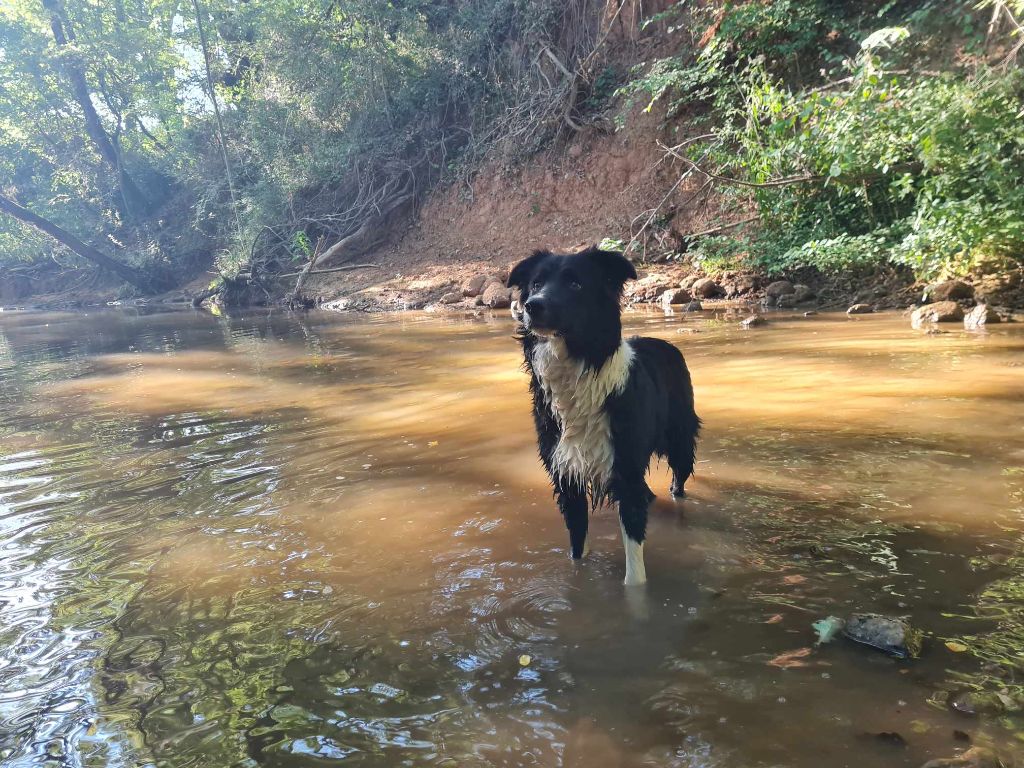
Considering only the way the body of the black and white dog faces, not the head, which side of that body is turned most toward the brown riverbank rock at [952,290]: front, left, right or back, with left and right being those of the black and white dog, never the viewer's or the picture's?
back

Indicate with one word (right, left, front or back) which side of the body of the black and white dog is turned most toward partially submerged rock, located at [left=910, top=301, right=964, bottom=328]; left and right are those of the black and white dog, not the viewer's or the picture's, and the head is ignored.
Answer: back

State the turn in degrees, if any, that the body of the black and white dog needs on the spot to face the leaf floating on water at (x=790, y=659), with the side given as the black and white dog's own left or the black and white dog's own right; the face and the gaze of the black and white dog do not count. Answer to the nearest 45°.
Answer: approximately 90° to the black and white dog's own left

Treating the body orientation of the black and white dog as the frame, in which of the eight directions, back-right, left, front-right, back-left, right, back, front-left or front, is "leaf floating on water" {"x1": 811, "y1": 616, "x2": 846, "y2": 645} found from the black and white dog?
left

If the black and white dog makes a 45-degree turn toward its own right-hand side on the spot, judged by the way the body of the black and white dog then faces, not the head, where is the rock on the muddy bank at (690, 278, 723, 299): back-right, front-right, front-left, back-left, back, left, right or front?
right

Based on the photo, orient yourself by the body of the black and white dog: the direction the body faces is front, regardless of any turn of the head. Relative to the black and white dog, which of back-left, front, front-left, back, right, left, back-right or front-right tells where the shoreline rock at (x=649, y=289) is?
back-right

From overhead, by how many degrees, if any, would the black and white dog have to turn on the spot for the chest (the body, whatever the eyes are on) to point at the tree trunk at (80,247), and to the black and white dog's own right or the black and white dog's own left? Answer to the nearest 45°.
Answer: approximately 90° to the black and white dog's own right

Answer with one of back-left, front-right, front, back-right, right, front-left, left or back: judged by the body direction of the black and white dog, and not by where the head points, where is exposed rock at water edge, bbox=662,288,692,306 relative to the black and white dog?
back-right

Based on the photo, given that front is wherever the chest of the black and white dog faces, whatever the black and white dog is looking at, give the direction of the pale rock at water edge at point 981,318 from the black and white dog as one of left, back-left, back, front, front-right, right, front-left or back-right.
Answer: back

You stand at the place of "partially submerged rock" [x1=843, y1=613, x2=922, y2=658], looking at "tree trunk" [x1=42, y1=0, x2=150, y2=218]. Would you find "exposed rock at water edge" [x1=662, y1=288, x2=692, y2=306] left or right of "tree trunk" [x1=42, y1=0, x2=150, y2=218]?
right

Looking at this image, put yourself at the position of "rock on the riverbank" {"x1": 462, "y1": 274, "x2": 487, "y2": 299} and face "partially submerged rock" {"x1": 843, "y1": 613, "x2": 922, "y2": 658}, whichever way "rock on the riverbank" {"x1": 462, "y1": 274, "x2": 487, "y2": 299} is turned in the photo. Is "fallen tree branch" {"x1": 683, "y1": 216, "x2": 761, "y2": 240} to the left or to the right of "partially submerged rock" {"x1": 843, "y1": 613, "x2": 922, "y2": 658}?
left

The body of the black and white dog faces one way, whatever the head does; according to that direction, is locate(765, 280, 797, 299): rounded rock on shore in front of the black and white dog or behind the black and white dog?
behind

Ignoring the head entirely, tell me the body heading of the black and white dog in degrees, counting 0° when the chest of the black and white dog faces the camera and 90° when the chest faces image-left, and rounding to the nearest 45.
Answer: approximately 45°
